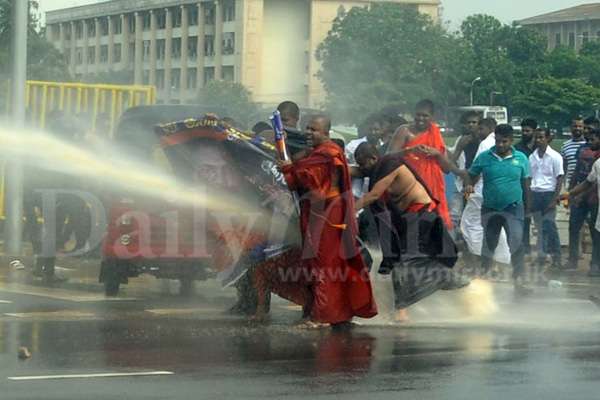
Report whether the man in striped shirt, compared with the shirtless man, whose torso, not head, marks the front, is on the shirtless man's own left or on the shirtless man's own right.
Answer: on the shirtless man's own right

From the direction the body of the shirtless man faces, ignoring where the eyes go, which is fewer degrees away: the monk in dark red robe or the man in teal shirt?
the monk in dark red robe

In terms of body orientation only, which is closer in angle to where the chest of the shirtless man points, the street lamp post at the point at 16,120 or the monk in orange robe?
the street lamp post

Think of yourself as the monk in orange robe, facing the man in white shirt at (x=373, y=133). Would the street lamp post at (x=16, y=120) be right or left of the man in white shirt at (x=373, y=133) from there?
left

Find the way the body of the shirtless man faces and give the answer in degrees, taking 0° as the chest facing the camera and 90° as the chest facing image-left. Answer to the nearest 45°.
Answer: approximately 90°

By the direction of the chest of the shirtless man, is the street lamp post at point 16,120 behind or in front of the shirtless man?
in front

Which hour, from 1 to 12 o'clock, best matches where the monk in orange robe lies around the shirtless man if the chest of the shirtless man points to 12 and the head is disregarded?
The monk in orange robe is roughly at 3 o'clock from the shirtless man.

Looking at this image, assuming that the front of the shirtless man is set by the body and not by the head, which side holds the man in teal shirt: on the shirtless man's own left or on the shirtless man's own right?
on the shirtless man's own right

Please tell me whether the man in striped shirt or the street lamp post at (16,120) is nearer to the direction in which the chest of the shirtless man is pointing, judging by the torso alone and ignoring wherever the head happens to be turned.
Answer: the street lamp post

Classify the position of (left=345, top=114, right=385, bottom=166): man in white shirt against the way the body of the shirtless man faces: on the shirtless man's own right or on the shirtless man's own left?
on the shirtless man's own right

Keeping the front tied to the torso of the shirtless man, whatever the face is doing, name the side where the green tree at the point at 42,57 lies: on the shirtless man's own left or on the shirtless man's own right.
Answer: on the shirtless man's own right
